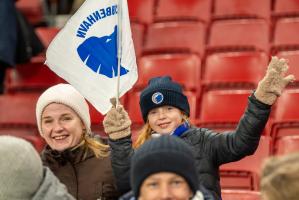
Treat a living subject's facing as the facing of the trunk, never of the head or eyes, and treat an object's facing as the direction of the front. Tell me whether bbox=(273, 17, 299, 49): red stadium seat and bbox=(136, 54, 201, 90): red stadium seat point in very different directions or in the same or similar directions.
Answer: same or similar directions

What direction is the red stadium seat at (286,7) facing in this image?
toward the camera

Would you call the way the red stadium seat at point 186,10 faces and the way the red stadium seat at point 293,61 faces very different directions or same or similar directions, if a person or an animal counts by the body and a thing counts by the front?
same or similar directions

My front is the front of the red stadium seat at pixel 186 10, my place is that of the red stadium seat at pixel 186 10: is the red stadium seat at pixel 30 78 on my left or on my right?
on my right

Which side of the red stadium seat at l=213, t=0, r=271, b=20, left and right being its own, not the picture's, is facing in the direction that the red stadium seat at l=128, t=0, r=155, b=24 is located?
right

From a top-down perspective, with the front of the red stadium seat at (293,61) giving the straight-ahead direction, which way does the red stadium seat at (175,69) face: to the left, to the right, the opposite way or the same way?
the same way

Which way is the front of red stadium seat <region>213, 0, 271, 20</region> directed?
toward the camera

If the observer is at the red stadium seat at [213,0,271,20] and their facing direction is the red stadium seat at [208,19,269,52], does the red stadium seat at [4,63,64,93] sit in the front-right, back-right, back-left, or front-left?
front-right

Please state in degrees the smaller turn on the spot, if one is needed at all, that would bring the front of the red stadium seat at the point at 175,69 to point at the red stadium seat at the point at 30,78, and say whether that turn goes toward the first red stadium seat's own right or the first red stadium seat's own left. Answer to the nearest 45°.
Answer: approximately 90° to the first red stadium seat's own right

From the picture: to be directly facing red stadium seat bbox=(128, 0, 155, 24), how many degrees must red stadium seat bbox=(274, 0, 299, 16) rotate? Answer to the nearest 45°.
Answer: approximately 90° to its right

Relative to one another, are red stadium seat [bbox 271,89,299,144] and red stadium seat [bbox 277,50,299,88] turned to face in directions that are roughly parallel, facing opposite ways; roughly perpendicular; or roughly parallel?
roughly parallel

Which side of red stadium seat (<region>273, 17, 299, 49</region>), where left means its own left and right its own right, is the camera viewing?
front

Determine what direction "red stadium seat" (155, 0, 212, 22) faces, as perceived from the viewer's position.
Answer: facing the viewer
